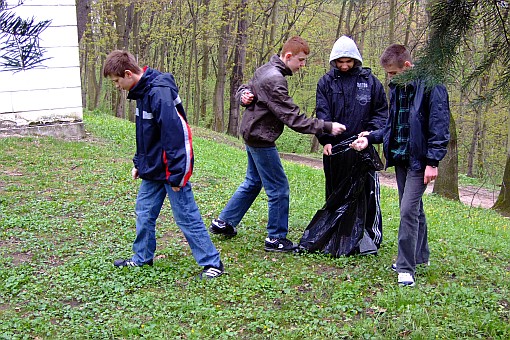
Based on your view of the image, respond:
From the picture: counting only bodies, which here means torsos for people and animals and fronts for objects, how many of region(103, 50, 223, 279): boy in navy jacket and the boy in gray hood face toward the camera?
1

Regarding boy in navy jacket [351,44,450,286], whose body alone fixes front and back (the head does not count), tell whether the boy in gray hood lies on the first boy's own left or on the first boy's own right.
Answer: on the first boy's own right

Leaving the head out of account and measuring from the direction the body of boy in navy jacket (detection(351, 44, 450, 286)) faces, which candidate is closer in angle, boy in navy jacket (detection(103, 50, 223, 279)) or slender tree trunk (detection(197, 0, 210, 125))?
the boy in navy jacket

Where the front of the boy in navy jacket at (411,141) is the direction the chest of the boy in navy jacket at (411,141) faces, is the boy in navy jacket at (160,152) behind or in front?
in front

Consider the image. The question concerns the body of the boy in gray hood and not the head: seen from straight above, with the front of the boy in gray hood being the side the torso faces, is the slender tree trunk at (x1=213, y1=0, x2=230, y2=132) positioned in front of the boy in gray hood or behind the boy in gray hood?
behind

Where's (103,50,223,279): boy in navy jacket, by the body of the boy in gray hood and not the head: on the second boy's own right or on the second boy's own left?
on the second boy's own right

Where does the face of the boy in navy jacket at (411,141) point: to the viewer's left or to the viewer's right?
to the viewer's left

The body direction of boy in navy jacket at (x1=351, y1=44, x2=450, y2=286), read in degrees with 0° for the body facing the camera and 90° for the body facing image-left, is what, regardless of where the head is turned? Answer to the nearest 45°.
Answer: approximately 45°
